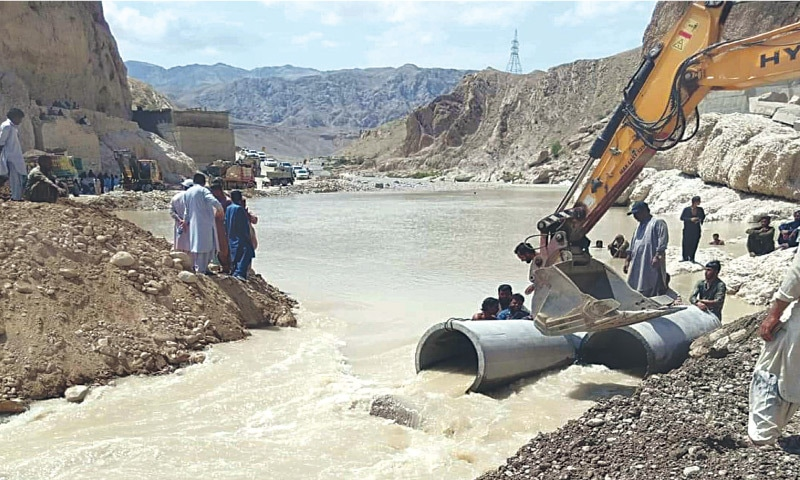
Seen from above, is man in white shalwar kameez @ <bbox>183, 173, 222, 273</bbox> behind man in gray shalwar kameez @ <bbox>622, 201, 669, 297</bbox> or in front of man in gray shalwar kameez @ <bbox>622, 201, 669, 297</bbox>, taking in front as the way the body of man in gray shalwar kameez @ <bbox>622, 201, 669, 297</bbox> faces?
in front

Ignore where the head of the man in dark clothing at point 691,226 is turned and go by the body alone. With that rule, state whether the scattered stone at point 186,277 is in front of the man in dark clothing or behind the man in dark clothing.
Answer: in front

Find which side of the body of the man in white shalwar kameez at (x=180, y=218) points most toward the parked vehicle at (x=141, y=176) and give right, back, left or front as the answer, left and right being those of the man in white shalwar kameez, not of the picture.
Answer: front

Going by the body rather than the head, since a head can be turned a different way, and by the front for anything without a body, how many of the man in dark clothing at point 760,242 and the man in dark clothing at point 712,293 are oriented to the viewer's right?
0

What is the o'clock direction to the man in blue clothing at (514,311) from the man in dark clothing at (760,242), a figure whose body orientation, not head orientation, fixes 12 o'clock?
the man in blue clothing at (514,311) is roughly at 11 o'clock from the man in dark clothing at (760,242).

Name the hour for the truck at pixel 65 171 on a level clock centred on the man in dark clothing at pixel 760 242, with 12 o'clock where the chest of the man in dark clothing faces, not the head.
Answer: The truck is roughly at 2 o'clock from the man in dark clothing.

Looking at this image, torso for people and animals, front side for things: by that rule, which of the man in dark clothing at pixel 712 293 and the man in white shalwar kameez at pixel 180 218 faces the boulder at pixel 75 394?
the man in dark clothing

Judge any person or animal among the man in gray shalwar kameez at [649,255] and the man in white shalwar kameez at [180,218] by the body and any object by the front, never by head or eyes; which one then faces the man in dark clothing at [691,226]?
the man in white shalwar kameez at [180,218]

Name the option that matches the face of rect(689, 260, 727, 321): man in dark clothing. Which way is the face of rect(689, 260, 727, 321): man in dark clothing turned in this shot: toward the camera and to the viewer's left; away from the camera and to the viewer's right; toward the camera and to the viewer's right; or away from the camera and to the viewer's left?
toward the camera and to the viewer's left

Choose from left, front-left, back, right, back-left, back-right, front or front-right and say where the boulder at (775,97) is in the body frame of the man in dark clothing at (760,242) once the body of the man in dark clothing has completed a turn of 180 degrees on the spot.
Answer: front-left

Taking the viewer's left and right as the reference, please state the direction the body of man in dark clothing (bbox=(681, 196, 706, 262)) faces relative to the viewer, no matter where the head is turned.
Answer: facing the viewer

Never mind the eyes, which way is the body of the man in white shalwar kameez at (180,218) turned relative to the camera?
away from the camera

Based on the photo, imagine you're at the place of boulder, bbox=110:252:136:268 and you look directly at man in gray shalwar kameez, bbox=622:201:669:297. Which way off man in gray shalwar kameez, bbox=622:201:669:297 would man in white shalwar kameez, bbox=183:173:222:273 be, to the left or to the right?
left

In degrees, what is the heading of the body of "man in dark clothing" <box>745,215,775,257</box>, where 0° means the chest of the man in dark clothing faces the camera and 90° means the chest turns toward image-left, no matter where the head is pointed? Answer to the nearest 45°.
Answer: approximately 45°
